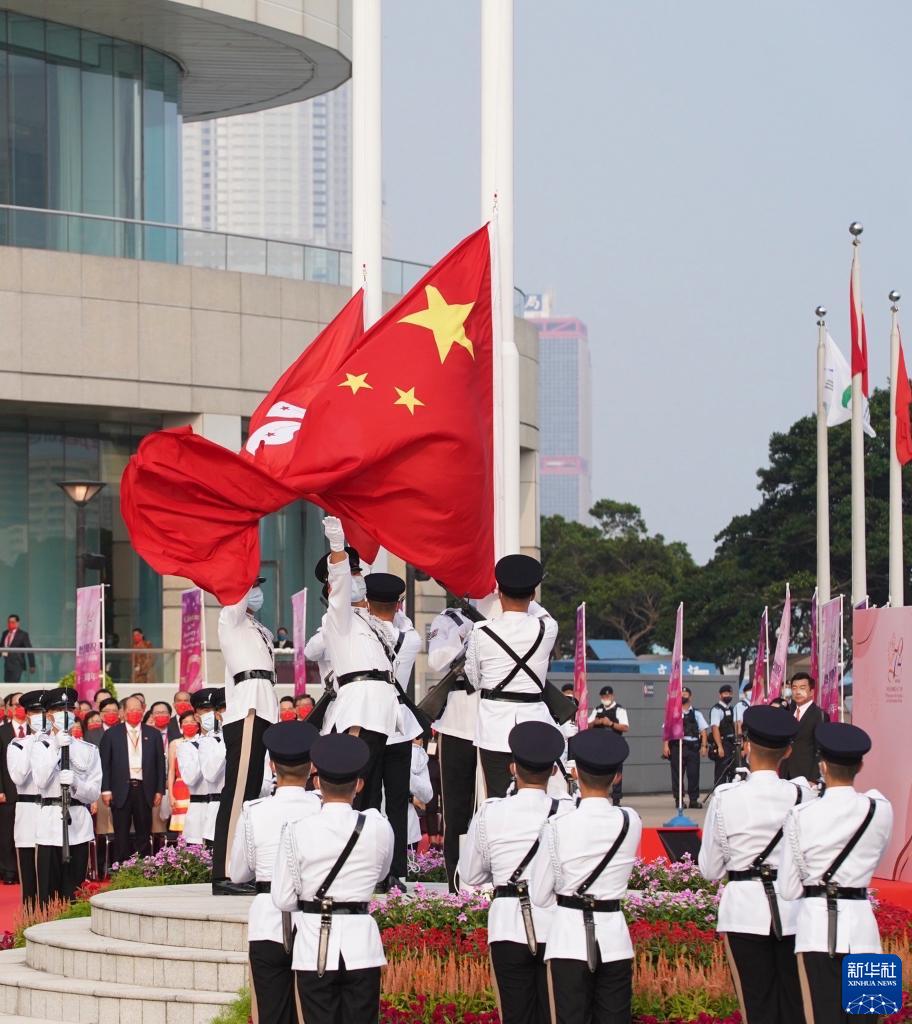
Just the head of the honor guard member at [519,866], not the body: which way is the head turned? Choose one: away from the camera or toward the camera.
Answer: away from the camera

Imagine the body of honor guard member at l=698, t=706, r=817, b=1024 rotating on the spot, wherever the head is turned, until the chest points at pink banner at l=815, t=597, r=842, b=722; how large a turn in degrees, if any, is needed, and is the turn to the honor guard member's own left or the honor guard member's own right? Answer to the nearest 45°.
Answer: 0° — they already face it

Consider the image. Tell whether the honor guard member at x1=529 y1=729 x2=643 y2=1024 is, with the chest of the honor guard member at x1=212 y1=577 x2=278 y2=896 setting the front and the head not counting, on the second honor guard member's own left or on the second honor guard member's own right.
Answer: on the second honor guard member's own right

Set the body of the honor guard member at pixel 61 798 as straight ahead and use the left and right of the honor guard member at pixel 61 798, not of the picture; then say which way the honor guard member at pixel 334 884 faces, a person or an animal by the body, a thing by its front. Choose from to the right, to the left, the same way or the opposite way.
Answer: the opposite way

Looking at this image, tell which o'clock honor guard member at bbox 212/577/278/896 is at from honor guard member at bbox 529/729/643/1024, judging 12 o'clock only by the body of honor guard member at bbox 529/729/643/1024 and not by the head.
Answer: honor guard member at bbox 212/577/278/896 is roughly at 11 o'clock from honor guard member at bbox 529/729/643/1024.

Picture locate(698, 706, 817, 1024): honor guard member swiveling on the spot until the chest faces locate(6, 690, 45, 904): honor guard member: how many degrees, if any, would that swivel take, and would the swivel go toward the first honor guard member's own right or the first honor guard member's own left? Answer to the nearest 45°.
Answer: approximately 45° to the first honor guard member's own left

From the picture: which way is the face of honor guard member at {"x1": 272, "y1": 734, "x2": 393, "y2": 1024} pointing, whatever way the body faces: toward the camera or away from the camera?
away from the camera

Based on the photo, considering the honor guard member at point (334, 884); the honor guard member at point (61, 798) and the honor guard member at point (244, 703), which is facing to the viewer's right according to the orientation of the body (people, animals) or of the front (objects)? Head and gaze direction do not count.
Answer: the honor guard member at point (244, 703)

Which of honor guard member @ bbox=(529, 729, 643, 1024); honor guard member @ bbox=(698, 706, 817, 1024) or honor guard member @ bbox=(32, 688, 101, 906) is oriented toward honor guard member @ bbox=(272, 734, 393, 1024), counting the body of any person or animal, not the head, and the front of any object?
honor guard member @ bbox=(32, 688, 101, 906)

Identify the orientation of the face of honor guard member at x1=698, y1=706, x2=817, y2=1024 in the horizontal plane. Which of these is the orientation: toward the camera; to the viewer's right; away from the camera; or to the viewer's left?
away from the camera

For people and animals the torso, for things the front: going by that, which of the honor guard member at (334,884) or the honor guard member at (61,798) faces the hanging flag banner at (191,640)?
the honor guard member at (334,884)

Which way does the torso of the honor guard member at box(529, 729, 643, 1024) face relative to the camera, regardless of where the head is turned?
away from the camera

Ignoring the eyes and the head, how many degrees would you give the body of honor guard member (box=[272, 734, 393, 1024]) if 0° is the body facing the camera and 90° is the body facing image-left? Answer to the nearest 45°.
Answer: approximately 180°

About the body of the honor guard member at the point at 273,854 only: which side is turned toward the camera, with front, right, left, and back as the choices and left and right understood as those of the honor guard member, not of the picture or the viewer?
back

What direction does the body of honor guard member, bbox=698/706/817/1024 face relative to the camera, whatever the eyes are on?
away from the camera
